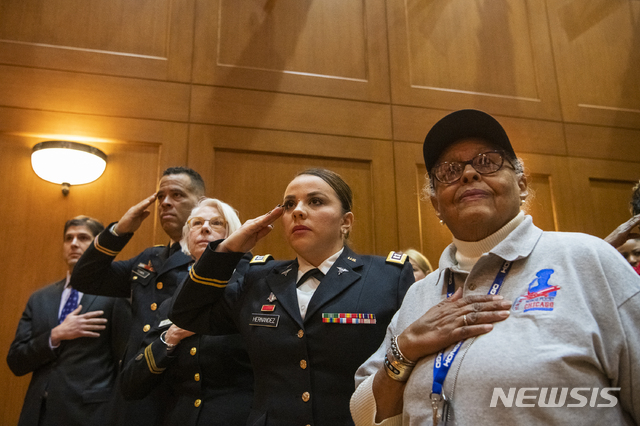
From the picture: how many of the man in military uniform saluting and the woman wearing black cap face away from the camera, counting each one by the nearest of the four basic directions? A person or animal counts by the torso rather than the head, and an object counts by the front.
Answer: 0

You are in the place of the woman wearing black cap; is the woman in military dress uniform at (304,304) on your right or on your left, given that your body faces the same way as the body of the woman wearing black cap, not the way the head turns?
on your right

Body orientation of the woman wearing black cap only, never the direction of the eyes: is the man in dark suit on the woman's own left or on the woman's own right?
on the woman's own right

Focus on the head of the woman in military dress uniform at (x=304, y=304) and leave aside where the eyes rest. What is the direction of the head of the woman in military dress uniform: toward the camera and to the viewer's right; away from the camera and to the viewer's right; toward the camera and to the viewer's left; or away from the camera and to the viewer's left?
toward the camera and to the viewer's left

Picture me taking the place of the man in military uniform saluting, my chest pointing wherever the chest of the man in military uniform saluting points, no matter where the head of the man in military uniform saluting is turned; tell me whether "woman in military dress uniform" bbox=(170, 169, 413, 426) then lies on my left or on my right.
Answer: on my left

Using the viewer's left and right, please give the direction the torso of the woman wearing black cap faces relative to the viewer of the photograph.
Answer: facing the viewer and to the left of the viewer

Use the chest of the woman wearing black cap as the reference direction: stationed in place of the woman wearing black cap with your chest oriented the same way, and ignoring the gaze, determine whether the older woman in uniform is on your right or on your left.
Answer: on your right

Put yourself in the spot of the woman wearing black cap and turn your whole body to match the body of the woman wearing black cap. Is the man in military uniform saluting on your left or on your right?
on your right
